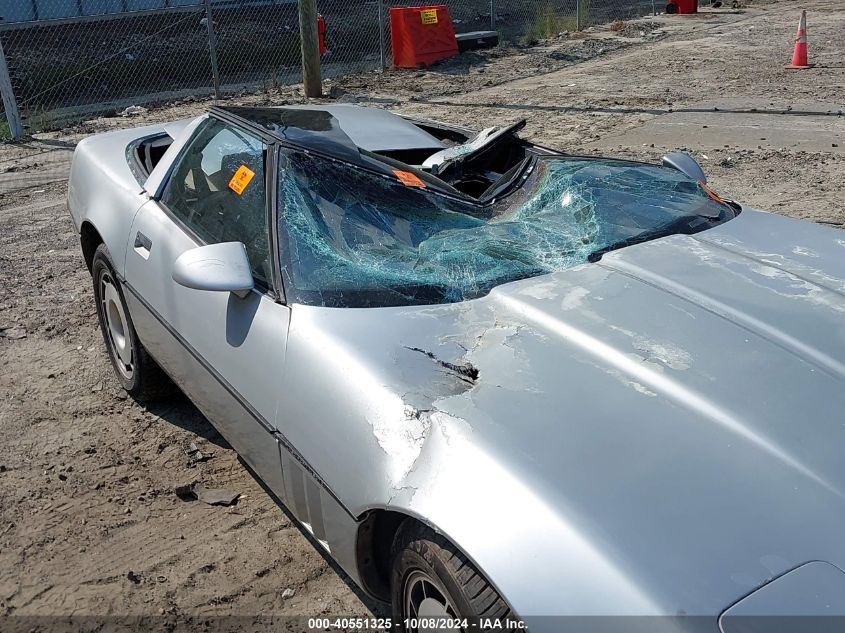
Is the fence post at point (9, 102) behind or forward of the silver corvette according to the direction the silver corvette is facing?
behind

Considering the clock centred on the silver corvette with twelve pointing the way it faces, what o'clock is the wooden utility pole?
The wooden utility pole is roughly at 7 o'clock from the silver corvette.

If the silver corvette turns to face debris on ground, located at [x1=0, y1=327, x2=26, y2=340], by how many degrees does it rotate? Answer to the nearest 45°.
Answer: approximately 180°

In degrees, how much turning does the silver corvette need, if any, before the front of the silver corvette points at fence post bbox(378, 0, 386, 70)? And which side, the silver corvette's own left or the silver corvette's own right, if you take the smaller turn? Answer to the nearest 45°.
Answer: approximately 135° to the silver corvette's own left

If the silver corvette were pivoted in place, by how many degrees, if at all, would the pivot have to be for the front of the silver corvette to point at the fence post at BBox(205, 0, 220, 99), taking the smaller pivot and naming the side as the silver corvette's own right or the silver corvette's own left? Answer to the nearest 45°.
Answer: approximately 135° to the silver corvette's own left

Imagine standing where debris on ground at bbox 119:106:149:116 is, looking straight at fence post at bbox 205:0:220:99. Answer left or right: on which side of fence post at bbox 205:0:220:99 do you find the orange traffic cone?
right

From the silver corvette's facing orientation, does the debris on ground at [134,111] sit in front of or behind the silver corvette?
behind

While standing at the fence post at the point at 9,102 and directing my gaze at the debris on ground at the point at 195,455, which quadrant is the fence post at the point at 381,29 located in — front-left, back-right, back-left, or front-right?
back-left

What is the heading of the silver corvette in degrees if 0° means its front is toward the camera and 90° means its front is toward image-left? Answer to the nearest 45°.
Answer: approximately 315°

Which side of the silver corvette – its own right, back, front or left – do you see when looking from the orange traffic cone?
left
